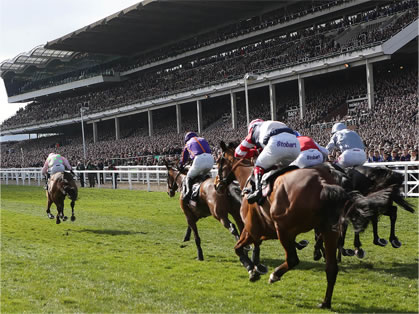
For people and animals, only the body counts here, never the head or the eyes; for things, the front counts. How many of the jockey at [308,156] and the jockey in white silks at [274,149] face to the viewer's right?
0

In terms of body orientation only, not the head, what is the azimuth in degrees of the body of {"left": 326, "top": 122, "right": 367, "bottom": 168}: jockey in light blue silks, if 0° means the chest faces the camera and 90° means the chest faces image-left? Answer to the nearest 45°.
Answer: approximately 135°

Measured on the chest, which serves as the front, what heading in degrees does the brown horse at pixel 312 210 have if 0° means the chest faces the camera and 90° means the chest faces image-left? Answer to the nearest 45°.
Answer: approximately 135°

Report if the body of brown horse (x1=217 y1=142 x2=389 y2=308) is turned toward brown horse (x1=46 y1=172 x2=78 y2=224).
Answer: yes

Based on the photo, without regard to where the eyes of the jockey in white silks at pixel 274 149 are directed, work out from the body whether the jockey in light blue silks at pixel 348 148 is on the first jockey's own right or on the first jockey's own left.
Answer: on the first jockey's own right

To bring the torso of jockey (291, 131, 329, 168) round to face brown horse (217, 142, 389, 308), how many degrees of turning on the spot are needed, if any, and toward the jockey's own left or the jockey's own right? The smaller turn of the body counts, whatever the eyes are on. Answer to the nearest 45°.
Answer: approximately 135° to the jockey's own left

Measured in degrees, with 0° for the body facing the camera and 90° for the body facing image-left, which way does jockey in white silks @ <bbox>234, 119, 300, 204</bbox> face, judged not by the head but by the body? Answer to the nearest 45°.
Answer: approximately 135°

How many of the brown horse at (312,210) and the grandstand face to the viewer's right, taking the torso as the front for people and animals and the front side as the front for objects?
0

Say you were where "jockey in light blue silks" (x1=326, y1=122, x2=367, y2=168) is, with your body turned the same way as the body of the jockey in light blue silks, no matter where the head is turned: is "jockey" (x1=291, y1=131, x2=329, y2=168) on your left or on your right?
on your left

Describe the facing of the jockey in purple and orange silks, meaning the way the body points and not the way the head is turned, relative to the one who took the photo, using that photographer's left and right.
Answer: facing away from the viewer and to the left of the viewer

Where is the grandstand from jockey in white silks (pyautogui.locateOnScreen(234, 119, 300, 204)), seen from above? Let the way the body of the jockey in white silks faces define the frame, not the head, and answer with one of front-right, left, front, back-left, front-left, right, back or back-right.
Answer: front-right

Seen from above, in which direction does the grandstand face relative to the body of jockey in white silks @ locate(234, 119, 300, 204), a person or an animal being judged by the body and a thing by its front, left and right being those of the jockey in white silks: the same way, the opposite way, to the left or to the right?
to the left

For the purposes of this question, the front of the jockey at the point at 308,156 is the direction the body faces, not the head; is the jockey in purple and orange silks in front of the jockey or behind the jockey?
in front

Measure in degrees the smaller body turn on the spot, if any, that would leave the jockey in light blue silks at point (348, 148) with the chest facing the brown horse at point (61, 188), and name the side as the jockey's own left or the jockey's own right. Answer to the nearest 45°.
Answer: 0° — they already face it

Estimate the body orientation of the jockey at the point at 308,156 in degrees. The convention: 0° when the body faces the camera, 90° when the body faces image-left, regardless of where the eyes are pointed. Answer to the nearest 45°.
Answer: approximately 135°
